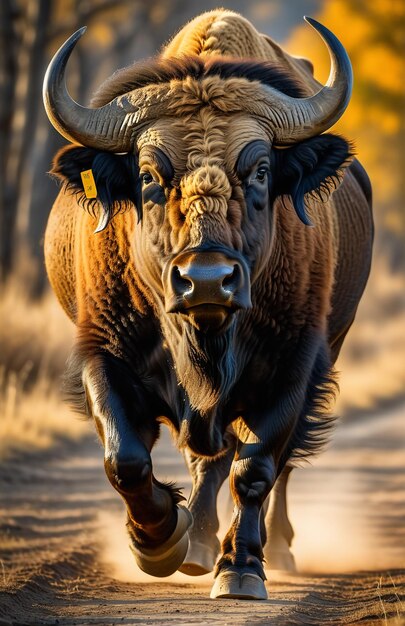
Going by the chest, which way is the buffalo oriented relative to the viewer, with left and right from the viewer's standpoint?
facing the viewer
